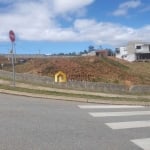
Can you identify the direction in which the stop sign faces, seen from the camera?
facing the viewer and to the right of the viewer
